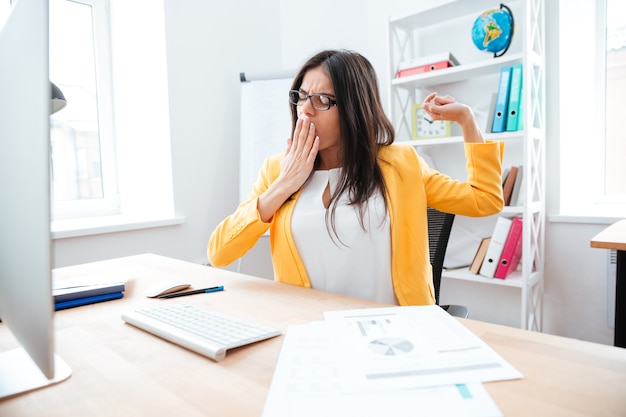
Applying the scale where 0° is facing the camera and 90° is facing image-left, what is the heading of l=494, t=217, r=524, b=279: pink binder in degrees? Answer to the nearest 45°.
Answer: approximately 0°

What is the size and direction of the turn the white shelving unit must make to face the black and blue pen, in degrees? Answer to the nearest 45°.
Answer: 0° — it already faces it

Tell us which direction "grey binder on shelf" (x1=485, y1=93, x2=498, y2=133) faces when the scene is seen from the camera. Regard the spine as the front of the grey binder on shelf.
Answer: facing the viewer

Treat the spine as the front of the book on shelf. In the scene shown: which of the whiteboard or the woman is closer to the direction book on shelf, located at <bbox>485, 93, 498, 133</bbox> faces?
the woman

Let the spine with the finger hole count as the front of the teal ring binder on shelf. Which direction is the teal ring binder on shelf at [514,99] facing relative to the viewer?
toward the camera

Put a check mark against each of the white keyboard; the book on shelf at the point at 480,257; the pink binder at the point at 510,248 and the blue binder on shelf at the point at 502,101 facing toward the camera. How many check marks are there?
3

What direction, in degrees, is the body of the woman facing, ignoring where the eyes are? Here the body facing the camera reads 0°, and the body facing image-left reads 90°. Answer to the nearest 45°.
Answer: approximately 45°

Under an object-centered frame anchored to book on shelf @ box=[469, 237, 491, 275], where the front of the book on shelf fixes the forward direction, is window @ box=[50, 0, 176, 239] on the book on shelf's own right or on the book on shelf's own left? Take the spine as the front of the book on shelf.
on the book on shelf's own right

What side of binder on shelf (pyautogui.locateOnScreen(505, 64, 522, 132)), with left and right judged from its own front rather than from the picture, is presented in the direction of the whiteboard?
right

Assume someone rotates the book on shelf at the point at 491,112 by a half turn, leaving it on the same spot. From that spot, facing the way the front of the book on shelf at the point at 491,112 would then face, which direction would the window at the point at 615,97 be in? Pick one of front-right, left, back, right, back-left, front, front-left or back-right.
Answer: front-right

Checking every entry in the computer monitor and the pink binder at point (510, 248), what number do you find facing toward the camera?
1

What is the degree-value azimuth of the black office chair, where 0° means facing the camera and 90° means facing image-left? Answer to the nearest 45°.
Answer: approximately 45°

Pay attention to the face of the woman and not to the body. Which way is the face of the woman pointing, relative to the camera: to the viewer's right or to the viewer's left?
to the viewer's left

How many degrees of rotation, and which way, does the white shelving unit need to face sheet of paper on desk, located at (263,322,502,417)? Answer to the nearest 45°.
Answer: approximately 45° to its left

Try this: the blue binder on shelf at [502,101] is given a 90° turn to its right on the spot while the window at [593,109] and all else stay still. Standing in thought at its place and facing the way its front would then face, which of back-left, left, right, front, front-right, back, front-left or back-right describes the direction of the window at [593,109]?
back-right

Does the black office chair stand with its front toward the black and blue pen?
yes

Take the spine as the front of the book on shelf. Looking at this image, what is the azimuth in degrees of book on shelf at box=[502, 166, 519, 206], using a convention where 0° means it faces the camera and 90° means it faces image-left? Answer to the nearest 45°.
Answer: approximately 0°

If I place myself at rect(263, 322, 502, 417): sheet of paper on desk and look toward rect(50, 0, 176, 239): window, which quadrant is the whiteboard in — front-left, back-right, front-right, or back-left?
front-right

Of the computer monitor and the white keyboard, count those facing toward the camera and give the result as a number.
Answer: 0
